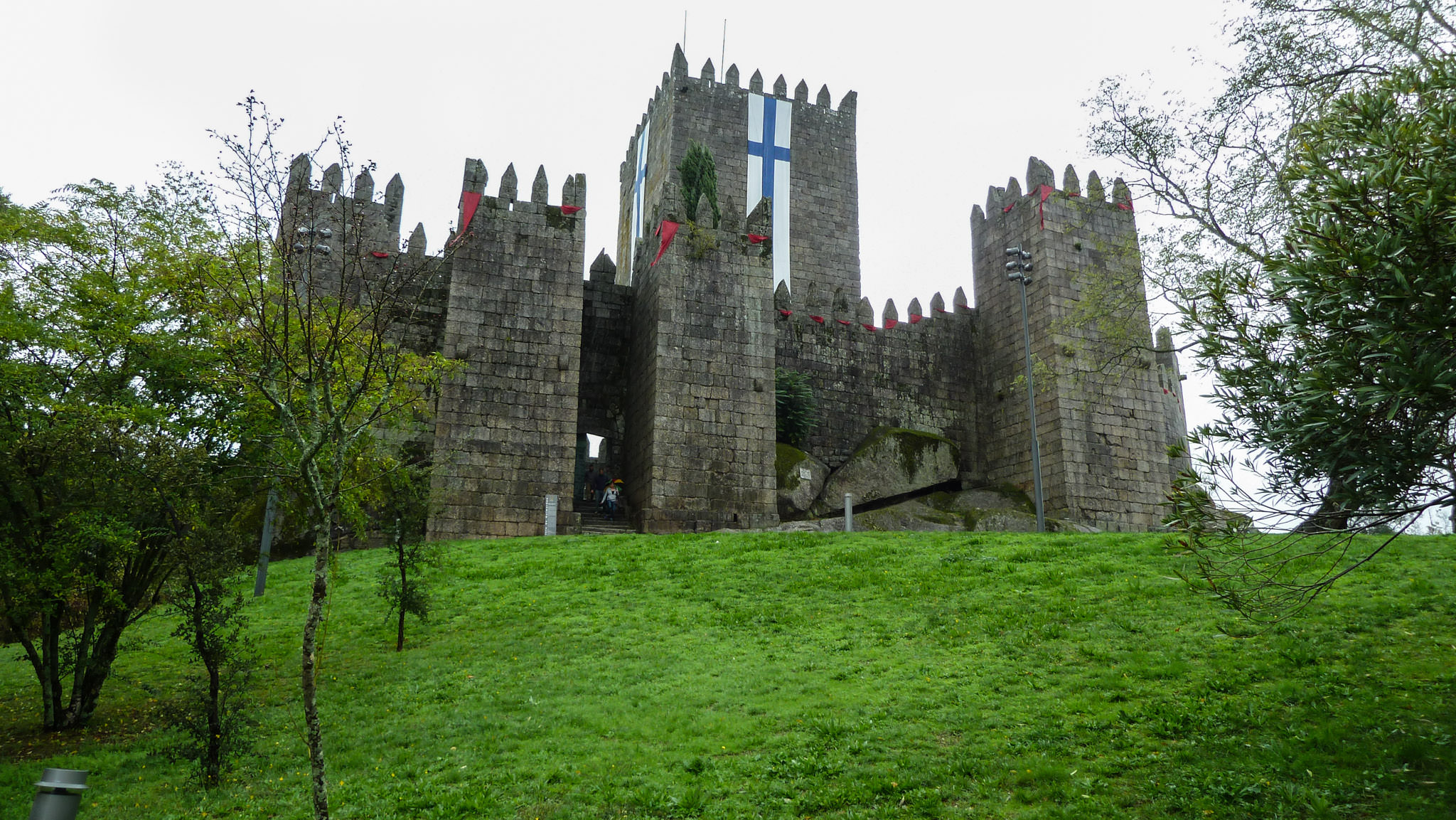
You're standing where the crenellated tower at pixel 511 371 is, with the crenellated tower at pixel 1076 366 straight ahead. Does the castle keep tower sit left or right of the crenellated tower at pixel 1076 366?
left

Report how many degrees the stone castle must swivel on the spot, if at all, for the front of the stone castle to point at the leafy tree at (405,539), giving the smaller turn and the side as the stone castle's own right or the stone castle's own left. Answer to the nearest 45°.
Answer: approximately 45° to the stone castle's own right

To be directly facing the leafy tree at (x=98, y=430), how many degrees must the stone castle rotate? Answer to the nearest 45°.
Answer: approximately 45° to its right

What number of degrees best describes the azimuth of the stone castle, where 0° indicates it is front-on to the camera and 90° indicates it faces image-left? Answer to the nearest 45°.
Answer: approximately 0°

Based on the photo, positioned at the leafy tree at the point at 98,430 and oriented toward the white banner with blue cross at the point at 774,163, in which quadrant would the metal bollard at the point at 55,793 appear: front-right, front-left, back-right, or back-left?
back-right

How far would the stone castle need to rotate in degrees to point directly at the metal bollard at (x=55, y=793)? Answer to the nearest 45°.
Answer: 0° — it already faces it
